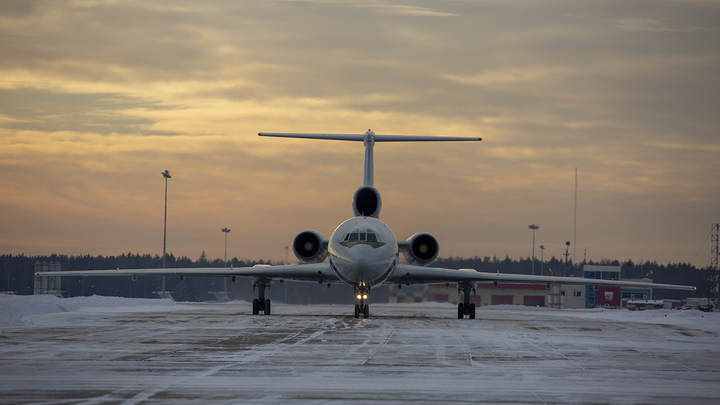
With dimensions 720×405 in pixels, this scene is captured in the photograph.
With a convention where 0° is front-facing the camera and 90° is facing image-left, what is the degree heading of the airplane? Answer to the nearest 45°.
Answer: approximately 0°

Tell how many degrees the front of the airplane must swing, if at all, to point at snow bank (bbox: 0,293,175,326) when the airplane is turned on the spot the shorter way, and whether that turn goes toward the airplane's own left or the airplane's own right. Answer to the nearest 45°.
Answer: approximately 90° to the airplane's own right
